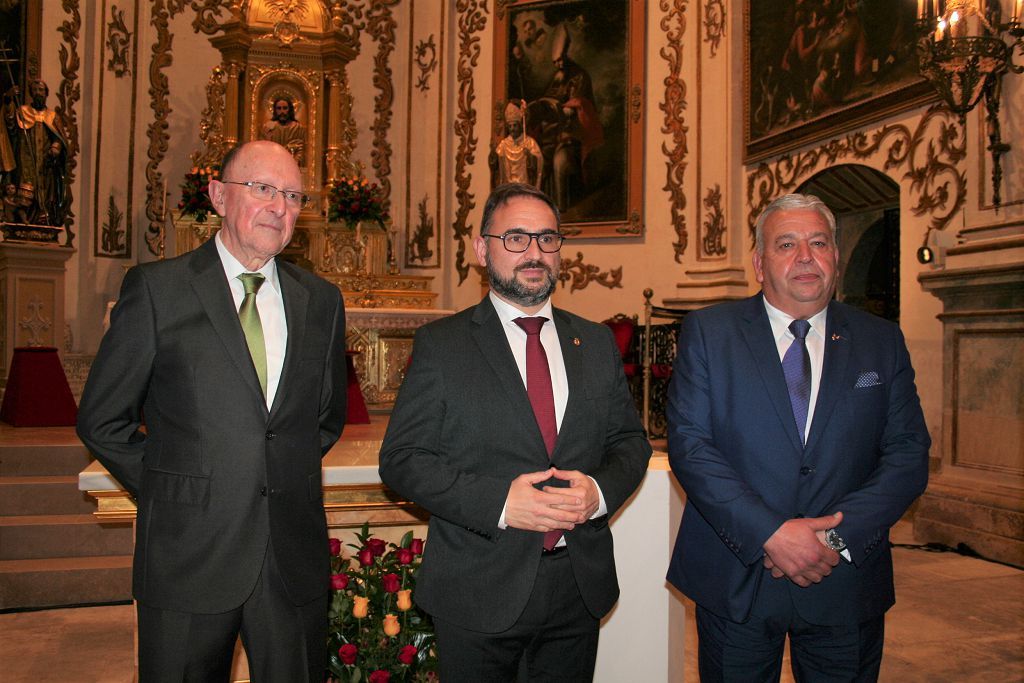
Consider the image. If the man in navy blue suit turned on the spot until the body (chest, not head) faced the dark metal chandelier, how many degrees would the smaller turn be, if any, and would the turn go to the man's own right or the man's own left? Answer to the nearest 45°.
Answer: approximately 180°

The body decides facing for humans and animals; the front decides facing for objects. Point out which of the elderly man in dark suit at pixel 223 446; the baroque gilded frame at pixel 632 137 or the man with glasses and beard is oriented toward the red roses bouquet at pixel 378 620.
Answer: the baroque gilded frame

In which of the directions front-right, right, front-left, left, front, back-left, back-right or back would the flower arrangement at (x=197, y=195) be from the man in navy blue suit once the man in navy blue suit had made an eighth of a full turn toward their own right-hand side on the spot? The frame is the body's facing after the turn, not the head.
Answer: right

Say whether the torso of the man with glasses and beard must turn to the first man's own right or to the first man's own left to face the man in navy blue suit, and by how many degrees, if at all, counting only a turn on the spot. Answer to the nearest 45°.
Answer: approximately 45° to the first man's own left

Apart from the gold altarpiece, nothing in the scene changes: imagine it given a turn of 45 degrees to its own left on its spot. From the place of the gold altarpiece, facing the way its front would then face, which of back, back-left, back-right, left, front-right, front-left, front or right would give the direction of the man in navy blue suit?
front-right

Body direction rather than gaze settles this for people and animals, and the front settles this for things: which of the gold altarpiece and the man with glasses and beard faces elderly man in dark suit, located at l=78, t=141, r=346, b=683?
the gold altarpiece

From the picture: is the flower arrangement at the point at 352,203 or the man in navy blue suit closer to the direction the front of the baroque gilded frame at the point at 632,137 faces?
the man in navy blue suit

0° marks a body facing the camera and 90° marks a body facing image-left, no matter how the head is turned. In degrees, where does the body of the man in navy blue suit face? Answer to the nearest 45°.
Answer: approximately 0°

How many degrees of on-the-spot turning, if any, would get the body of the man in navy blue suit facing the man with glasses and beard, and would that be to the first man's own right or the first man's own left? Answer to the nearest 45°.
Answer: approximately 45° to the first man's own right

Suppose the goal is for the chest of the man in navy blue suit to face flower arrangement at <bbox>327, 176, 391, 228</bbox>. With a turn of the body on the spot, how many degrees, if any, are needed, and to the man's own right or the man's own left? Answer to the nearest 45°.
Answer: approximately 135° to the man's own right

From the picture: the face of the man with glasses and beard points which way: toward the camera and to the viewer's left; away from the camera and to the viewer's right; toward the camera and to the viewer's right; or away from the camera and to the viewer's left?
toward the camera and to the viewer's right

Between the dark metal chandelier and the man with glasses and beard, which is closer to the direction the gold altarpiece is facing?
the man with glasses and beard
